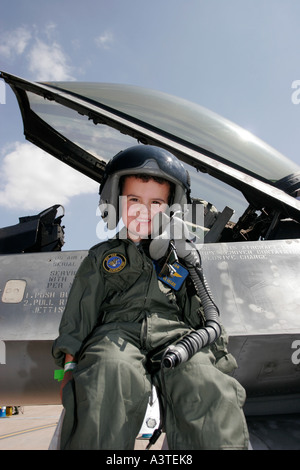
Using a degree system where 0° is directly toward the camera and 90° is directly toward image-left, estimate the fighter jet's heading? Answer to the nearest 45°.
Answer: approximately 90°

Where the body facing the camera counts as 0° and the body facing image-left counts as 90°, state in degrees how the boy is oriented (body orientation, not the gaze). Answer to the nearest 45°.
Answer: approximately 0°
